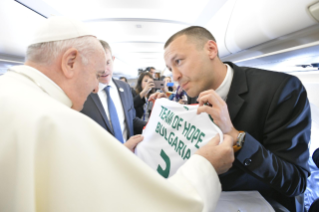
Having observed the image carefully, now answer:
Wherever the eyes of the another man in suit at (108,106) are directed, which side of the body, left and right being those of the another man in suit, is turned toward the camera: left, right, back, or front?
front

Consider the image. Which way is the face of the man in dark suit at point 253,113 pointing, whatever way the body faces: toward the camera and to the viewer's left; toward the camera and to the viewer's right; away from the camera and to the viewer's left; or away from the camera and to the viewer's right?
toward the camera and to the viewer's left

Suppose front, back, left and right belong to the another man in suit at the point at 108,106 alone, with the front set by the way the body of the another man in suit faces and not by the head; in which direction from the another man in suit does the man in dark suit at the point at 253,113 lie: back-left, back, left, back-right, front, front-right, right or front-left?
front-left

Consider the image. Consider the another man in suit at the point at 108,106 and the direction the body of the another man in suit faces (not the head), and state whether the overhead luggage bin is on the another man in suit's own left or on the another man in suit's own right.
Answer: on the another man in suit's own left
